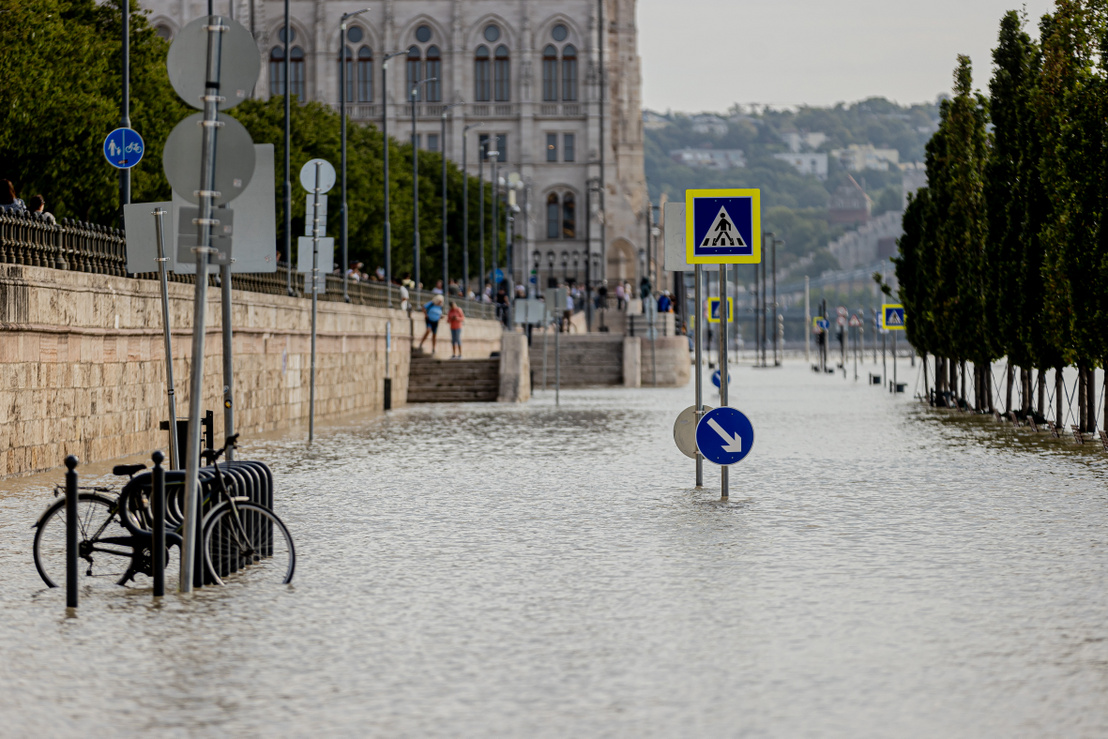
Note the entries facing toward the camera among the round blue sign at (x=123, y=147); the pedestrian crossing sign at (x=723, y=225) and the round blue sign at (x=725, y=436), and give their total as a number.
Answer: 3

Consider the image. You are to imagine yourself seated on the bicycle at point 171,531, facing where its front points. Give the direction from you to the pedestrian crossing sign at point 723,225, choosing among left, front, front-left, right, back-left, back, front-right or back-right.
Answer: front-left

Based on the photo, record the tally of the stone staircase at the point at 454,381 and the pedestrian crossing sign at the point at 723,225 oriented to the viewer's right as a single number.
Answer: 0

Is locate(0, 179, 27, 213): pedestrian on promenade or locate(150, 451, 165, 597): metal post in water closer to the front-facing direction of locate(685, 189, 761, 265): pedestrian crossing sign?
the metal post in water

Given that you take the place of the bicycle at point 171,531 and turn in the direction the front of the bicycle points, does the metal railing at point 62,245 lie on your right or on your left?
on your left

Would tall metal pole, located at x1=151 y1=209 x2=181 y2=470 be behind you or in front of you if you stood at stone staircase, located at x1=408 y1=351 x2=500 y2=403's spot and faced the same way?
in front

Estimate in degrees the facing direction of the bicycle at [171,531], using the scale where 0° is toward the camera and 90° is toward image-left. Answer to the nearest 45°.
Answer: approximately 270°

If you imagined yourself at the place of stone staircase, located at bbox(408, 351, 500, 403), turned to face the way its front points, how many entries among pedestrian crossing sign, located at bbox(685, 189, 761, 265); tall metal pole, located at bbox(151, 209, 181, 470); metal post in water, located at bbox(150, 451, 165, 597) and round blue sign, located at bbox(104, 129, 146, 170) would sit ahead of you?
4

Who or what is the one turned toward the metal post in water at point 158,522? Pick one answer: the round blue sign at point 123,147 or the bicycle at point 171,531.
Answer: the round blue sign

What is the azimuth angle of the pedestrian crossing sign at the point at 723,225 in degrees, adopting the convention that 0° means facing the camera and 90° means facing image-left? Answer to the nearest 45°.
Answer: approximately 0°

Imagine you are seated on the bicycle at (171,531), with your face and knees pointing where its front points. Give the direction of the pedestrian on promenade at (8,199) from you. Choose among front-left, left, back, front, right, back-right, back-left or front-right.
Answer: left
